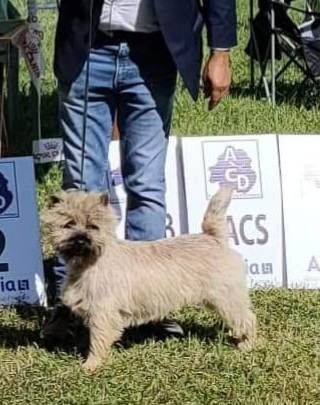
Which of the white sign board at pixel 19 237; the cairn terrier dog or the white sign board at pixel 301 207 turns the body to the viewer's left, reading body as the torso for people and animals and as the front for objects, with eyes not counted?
the cairn terrier dog

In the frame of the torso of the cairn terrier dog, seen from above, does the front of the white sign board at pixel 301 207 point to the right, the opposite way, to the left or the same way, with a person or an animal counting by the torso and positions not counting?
to the left

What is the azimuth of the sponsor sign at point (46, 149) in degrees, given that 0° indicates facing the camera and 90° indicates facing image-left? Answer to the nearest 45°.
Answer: approximately 0°

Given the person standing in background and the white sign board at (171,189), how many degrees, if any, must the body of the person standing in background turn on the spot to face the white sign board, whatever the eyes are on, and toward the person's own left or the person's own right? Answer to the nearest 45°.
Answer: approximately 180°

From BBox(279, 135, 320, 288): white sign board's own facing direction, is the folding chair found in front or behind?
behind

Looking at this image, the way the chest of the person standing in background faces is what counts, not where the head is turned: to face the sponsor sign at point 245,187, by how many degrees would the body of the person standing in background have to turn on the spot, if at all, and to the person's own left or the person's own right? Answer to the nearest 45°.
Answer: approximately 135° to the person's own left

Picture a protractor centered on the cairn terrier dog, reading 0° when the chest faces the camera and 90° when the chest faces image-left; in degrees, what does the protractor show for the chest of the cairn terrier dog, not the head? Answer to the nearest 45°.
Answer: approximately 90°

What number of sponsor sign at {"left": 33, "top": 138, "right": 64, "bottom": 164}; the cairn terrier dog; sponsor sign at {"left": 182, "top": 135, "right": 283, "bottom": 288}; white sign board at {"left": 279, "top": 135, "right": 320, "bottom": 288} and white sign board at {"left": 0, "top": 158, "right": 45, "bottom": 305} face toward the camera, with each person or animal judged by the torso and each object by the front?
4

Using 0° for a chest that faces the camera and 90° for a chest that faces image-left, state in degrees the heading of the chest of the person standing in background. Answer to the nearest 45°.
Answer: approximately 0°

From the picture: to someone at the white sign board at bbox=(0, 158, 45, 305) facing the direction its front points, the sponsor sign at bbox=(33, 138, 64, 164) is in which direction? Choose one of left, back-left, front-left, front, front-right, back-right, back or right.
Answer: back
